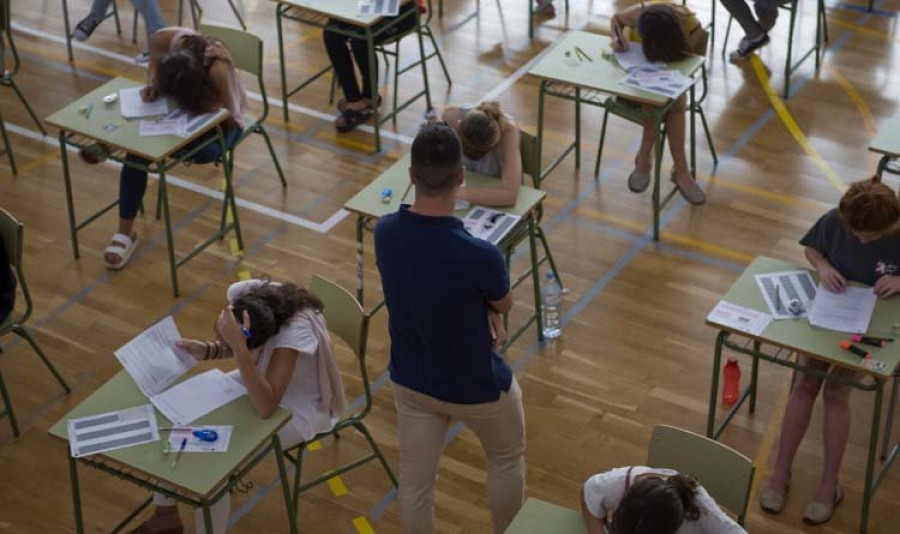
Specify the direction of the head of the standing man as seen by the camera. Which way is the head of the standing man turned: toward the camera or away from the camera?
away from the camera

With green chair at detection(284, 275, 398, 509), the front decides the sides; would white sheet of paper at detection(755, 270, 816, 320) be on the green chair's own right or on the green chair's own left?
on the green chair's own left

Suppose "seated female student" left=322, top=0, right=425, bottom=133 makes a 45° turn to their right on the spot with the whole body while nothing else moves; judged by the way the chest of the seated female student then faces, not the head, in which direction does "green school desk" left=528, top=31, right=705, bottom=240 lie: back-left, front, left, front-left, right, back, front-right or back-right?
back-left

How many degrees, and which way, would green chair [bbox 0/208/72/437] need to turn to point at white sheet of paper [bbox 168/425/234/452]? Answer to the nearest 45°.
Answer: approximately 45° to its left

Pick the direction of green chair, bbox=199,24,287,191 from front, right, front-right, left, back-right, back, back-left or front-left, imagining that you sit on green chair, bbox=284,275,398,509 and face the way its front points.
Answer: back-right

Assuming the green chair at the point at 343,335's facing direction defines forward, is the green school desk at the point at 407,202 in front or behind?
behind

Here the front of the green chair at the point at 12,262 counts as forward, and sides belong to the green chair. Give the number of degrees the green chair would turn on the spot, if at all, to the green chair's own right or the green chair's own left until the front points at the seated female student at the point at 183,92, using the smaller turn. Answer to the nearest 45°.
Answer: approximately 180°

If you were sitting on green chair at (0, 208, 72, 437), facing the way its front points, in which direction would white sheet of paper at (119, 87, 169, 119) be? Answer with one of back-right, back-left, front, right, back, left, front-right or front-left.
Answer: back

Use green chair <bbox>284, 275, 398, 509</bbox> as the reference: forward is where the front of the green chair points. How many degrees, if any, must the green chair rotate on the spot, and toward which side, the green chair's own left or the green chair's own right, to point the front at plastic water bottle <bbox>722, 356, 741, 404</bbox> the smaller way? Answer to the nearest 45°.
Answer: approximately 135° to the green chair's own left

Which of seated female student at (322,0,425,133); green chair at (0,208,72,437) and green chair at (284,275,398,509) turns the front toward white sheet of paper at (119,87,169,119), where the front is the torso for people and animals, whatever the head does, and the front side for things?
the seated female student

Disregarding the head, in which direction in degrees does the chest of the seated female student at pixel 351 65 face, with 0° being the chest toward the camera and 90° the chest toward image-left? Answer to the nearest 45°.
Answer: approximately 45°

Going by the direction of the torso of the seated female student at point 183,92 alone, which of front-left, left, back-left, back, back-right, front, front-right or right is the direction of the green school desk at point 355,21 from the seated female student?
back
